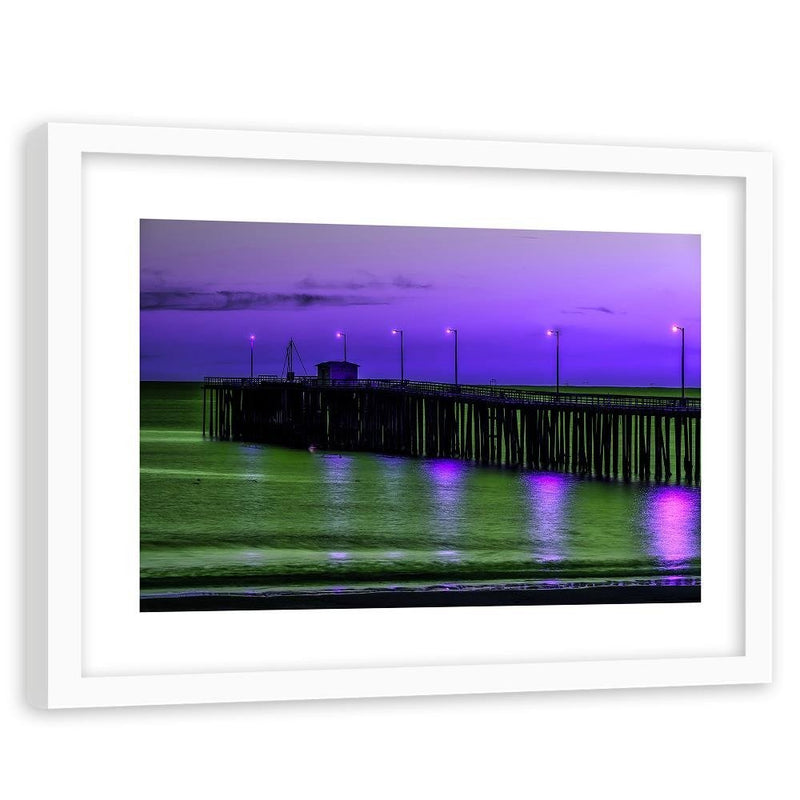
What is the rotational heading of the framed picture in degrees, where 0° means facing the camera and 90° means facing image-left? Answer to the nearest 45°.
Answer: approximately 315°
